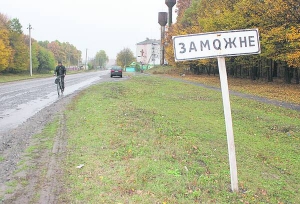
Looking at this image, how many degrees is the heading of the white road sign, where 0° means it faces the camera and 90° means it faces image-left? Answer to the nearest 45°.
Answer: approximately 0°

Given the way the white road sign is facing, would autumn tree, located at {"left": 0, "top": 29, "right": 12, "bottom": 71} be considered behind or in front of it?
behind

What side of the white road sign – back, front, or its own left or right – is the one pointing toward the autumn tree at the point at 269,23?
back
